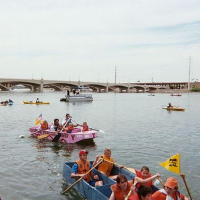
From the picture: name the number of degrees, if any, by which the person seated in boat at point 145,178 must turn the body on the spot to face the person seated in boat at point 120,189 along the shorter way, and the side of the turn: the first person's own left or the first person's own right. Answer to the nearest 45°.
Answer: approximately 90° to the first person's own right

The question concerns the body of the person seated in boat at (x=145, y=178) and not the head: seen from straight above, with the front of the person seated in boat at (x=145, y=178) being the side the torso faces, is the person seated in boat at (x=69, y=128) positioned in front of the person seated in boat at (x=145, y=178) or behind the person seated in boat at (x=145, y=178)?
behind
